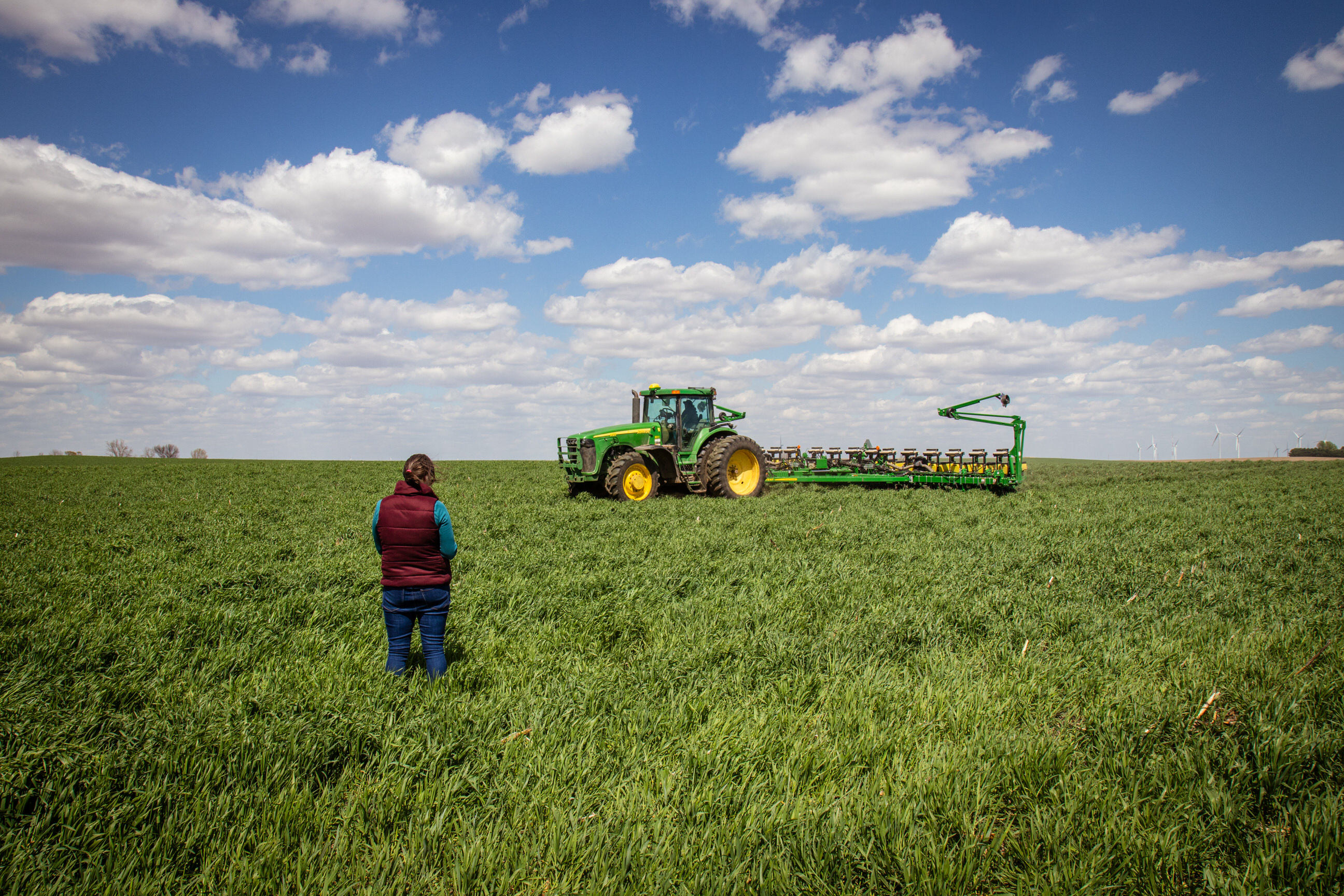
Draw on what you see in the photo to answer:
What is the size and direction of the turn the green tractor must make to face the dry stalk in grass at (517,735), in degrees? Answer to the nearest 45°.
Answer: approximately 45° to its left

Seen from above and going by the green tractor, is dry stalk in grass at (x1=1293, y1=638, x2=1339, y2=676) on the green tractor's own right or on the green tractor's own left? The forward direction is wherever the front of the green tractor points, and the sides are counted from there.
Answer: on the green tractor's own left

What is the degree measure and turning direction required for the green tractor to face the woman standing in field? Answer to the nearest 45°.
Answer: approximately 45° to its left

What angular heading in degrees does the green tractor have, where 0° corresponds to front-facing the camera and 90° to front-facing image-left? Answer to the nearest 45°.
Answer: approximately 45°

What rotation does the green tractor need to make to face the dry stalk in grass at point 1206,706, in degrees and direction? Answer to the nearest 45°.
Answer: approximately 45° to its left
